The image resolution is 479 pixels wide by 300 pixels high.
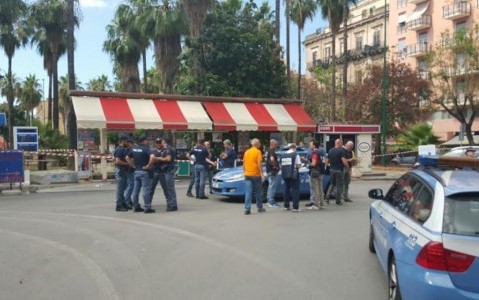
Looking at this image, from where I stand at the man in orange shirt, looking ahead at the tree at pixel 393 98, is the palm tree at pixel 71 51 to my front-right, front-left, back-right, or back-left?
front-left

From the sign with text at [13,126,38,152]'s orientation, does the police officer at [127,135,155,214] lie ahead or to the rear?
ahead

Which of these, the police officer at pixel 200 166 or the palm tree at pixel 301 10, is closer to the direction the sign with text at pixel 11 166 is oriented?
the police officer

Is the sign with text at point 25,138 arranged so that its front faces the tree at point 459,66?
no

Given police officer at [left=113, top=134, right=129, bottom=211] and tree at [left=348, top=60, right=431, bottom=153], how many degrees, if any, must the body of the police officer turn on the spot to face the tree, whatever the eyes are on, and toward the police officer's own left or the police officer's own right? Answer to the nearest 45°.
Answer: approximately 45° to the police officer's own left

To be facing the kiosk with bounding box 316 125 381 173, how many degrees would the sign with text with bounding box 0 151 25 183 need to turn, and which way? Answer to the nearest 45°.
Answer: approximately 90° to its left

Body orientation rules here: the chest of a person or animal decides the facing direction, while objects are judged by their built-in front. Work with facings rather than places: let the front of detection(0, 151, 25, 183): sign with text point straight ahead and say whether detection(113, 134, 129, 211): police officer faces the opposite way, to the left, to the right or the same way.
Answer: to the left

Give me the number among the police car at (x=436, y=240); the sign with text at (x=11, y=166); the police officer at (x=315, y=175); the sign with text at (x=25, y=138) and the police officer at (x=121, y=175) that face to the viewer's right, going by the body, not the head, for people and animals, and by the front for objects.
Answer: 1

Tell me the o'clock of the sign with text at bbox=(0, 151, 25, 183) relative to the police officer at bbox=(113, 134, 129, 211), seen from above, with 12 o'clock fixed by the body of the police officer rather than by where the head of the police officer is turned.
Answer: The sign with text is roughly at 8 o'clock from the police officer.

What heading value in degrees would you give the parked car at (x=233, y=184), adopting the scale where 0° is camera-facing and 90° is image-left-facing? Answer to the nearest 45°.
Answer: approximately 45°

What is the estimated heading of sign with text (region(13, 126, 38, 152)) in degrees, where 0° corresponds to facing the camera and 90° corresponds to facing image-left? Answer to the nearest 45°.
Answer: approximately 0°

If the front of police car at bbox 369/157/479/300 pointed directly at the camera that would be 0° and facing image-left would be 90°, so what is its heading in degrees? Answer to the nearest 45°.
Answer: approximately 135°

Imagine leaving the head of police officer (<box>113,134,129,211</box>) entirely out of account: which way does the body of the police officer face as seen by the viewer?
to the viewer's right

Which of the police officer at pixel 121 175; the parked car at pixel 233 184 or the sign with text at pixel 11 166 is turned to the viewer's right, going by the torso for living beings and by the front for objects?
the police officer

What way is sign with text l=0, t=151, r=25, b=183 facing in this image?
toward the camera

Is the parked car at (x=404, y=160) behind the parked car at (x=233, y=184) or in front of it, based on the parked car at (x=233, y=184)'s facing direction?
behind
